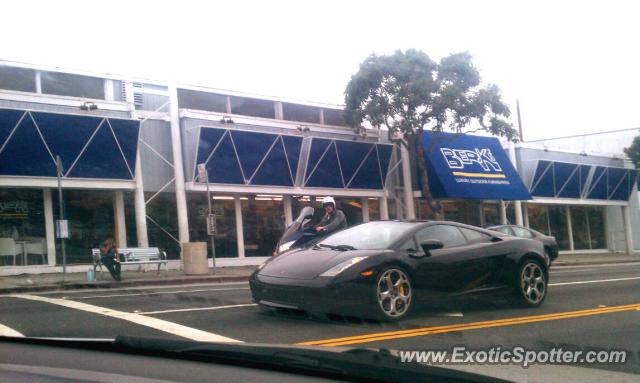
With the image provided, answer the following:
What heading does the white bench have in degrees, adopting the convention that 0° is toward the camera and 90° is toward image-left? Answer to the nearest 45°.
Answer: approximately 0°

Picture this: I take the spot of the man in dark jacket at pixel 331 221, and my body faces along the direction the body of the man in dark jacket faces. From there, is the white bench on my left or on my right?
on my right

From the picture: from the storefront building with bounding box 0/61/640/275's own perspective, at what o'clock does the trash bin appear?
The trash bin is roughly at 1 o'clock from the storefront building.

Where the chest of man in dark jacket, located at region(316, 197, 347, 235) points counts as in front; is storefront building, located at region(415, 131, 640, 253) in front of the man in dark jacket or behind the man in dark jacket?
behind

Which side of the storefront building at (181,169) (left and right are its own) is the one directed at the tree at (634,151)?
left

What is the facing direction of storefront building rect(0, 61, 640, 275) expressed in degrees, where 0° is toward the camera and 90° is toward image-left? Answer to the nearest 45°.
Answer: approximately 315°

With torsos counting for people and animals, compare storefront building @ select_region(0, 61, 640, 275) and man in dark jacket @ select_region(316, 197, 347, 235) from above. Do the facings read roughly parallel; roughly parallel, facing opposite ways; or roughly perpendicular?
roughly perpendicular

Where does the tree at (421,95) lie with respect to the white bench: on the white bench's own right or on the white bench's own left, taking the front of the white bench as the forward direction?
on the white bench's own left

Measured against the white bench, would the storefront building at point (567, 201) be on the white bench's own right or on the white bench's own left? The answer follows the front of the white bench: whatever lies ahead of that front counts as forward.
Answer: on the white bench's own left
